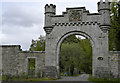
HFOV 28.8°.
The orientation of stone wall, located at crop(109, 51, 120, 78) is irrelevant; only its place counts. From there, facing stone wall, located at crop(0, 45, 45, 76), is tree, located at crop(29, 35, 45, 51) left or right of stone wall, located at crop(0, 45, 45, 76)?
right

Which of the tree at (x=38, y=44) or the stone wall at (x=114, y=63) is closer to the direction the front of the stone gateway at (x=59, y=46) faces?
the stone wall

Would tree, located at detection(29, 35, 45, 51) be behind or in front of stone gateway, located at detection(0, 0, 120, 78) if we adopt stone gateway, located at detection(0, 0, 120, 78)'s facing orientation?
behind

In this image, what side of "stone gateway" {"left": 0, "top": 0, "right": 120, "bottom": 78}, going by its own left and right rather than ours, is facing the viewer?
front

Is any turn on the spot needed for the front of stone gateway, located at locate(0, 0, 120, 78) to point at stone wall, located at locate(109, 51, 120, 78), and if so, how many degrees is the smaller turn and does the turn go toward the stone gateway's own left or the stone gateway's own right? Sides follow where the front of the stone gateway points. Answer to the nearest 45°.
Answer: approximately 90° to the stone gateway's own left
